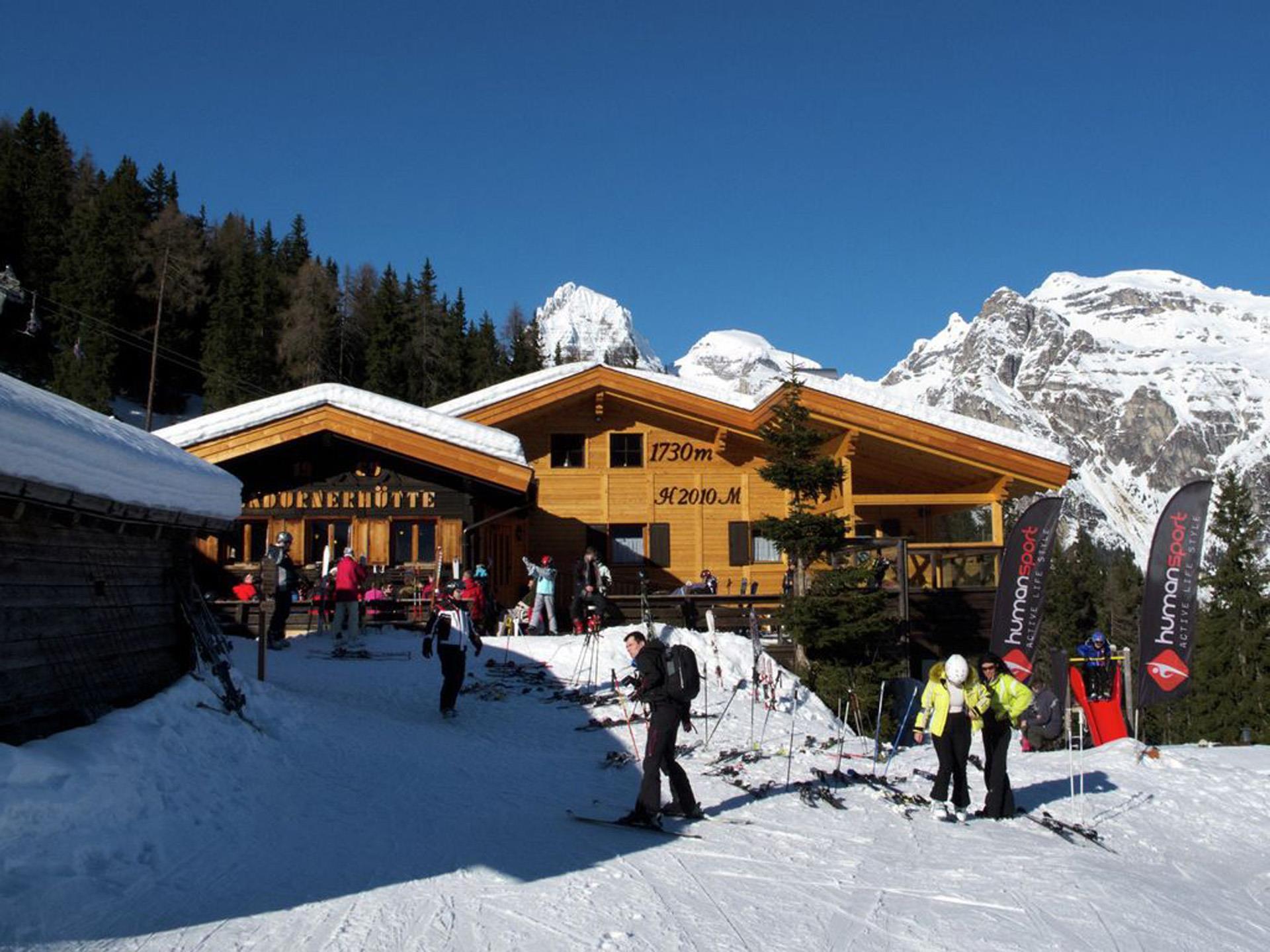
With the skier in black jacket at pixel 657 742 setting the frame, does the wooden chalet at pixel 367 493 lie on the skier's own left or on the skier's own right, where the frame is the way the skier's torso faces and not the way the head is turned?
on the skier's own right

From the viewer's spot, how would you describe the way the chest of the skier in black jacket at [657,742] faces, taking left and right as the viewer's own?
facing to the left of the viewer

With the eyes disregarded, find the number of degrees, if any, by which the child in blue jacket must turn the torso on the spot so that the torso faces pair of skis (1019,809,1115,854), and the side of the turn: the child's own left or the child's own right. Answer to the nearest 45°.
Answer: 0° — they already face it

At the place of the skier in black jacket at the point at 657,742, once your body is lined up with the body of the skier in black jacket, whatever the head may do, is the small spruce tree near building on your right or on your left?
on your right

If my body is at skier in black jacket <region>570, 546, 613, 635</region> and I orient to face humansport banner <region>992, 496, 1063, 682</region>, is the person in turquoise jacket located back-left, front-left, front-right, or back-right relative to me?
back-right

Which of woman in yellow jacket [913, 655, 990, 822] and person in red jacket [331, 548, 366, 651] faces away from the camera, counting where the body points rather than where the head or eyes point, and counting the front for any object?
the person in red jacket

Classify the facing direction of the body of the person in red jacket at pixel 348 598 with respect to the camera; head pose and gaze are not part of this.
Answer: away from the camera

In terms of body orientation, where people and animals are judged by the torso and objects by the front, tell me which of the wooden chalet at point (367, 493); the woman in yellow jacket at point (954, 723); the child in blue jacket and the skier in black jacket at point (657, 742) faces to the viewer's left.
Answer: the skier in black jacket
